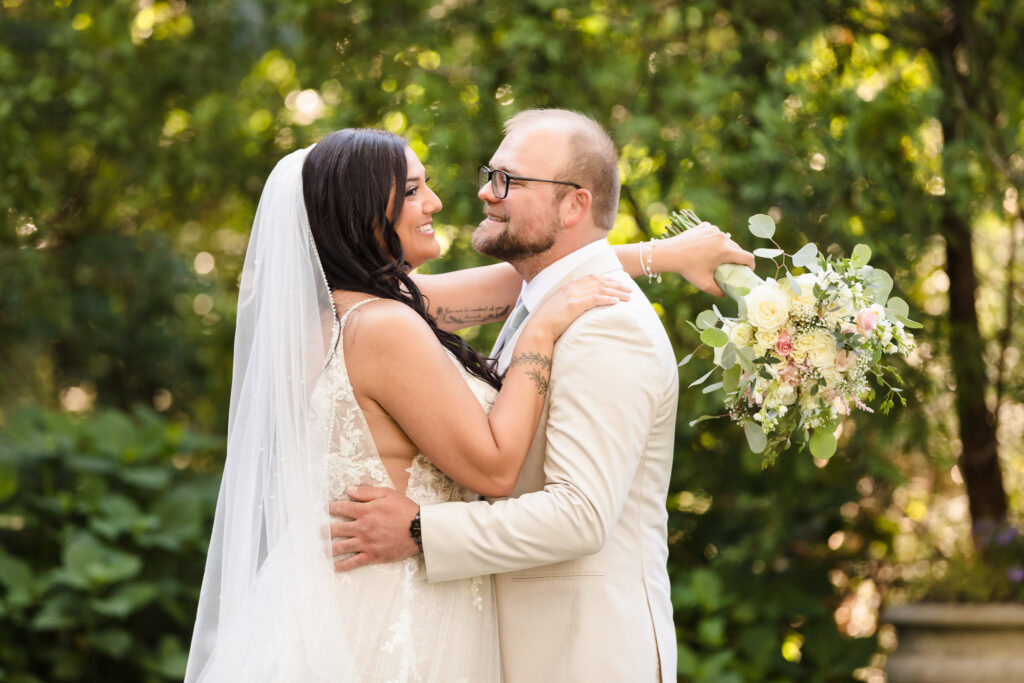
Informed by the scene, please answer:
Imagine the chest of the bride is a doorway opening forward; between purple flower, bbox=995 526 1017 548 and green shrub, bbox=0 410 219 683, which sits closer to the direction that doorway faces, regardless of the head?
the purple flower

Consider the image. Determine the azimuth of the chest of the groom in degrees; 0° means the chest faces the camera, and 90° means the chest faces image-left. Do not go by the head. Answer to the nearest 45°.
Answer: approximately 90°

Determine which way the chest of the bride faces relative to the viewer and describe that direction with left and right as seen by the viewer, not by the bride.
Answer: facing to the right of the viewer

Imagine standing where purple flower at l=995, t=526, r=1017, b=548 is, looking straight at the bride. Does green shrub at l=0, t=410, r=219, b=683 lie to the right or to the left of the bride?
right

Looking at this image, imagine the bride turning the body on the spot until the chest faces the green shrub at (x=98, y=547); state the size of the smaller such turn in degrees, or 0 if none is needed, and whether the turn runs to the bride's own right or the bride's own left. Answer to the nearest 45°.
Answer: approximately 135° to the bride's own left

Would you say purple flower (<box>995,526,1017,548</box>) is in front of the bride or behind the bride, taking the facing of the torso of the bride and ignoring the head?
in front

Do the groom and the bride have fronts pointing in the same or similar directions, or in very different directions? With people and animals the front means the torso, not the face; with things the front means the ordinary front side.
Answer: very different directions

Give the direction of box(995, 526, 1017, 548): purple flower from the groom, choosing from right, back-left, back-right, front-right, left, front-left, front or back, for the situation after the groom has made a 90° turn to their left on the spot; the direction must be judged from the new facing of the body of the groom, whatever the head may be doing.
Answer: back-left

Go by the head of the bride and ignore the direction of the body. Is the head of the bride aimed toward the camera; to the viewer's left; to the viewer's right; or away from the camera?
to the viewer's right

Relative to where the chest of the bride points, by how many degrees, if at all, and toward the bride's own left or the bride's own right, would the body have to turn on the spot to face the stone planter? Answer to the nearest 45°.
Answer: approximately 45° to the bride's own left
